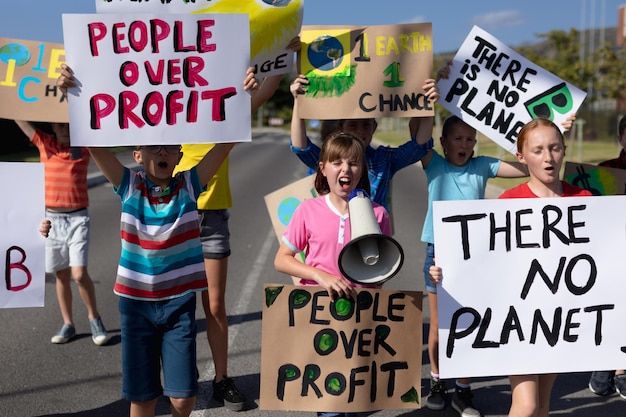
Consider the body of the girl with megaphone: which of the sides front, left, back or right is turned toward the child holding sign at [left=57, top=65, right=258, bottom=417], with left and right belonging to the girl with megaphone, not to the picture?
right

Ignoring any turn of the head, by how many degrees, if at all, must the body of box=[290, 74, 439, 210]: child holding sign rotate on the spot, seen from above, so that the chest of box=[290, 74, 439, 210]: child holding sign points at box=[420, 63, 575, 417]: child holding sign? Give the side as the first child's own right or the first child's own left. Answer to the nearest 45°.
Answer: approximately 90° to the first child's own left

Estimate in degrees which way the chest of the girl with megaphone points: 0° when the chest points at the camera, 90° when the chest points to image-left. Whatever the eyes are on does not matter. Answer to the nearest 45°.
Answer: approximately 0°

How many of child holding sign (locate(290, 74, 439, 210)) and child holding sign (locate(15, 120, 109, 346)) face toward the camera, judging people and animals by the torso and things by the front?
2

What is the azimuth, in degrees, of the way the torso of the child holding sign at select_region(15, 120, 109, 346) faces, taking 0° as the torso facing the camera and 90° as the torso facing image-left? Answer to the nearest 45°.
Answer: approximately 0°

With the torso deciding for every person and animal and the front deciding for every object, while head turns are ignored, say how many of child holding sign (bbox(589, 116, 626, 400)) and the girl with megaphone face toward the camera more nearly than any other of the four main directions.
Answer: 2

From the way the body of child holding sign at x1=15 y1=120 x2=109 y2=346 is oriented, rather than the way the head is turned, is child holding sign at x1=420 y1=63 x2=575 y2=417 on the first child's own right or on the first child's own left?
on the first child's own left
